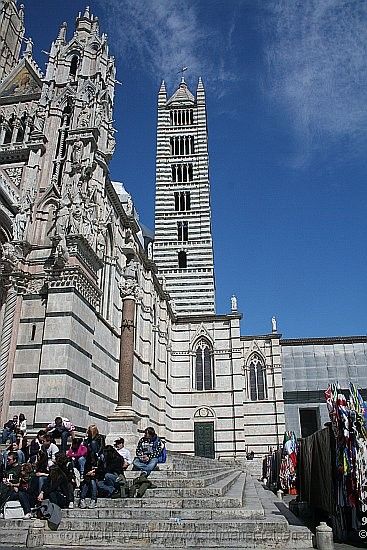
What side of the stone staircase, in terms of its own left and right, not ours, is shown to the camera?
front

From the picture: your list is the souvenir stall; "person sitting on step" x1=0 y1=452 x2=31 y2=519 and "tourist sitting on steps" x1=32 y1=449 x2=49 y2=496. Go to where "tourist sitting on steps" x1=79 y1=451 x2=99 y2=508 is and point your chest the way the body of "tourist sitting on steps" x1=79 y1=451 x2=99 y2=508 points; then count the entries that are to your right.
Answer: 2

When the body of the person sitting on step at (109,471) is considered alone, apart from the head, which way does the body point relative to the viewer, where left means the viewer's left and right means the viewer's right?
facing the viewer and to the left of the viewer

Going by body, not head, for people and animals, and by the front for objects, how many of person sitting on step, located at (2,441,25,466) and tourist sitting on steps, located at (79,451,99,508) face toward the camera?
2

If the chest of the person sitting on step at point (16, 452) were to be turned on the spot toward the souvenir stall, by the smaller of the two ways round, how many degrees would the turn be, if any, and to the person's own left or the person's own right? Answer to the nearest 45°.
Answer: approximately 45° to the person's own left

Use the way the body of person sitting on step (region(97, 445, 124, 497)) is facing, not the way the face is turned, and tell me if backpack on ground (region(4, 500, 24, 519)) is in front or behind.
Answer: in front

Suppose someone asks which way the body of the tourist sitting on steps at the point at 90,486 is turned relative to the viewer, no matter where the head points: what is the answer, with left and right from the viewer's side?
facing the viewer

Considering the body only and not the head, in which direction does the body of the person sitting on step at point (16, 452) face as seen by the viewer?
toward the camera

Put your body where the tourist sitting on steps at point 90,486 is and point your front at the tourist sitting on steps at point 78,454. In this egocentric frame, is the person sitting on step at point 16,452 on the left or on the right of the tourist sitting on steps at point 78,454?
left
